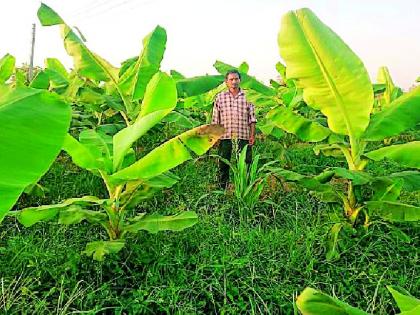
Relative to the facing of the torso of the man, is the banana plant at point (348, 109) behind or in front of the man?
in front

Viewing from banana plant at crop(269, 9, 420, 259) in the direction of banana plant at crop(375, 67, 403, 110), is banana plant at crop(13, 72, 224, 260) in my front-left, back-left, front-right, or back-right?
back-left

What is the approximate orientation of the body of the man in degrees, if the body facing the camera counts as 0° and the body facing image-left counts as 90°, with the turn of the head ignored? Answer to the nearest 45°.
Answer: approximately 0°

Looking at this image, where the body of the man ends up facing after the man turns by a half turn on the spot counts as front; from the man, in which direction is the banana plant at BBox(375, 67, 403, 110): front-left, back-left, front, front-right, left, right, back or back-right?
front-right
